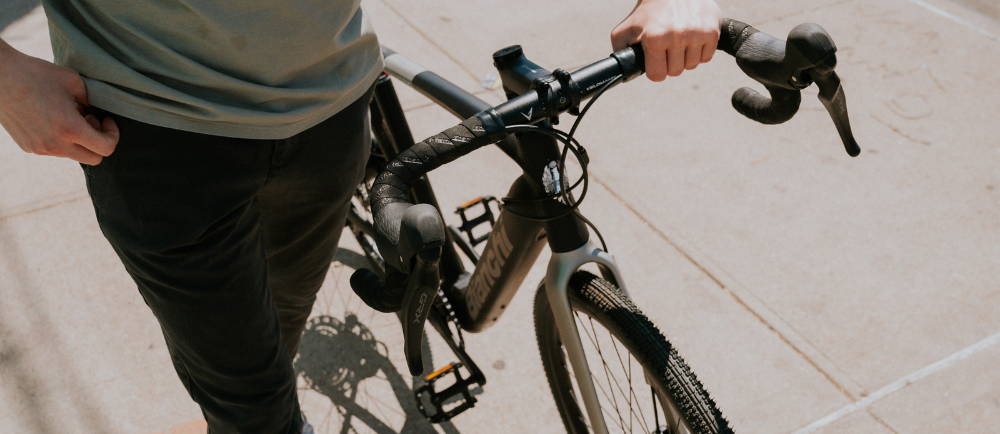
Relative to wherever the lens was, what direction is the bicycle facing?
facing the viewer and to the right of the viewer
